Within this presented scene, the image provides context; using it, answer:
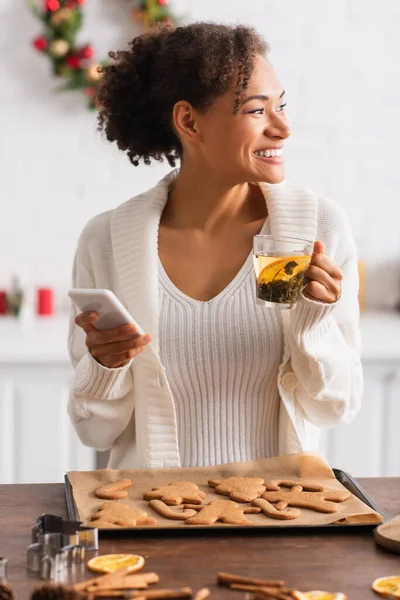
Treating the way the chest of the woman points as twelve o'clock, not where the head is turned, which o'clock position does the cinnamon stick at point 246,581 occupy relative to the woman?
The cinnamon stick is roughly at 12 o'clock from the woman.

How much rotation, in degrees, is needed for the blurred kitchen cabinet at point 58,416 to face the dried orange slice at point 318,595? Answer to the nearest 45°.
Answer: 0° — it already faces it

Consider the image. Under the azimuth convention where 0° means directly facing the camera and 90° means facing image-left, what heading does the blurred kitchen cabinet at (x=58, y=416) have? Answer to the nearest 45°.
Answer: approximately 0°

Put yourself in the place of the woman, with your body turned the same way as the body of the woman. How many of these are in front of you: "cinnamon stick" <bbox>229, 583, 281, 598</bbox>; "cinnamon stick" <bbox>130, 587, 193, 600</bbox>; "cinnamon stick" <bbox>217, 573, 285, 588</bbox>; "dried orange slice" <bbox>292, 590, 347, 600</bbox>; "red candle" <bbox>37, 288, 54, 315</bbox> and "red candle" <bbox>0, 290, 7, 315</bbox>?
4

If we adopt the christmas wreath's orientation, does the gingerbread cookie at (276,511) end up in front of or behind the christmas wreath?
in front

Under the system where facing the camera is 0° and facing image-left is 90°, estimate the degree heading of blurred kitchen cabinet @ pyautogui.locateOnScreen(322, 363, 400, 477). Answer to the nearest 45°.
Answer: approximately 0°

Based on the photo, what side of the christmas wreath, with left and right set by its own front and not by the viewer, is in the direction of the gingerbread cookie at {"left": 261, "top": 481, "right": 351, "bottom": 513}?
front

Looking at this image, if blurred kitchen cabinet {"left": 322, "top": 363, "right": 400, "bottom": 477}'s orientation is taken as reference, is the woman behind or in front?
in front

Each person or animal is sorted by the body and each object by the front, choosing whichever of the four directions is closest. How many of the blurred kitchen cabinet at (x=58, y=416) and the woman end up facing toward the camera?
2
